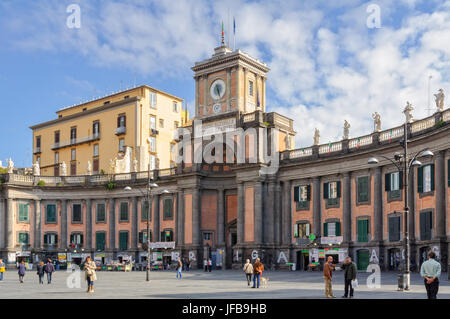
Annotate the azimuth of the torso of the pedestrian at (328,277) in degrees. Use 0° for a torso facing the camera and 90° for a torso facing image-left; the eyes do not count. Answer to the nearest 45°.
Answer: approximately 270°

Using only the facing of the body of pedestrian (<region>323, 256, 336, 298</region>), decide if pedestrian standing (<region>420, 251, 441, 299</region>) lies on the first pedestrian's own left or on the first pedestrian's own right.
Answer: on the first pedestrian's own right

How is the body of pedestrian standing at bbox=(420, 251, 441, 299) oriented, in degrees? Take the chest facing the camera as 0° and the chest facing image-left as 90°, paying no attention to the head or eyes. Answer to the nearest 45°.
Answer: approximately 180°

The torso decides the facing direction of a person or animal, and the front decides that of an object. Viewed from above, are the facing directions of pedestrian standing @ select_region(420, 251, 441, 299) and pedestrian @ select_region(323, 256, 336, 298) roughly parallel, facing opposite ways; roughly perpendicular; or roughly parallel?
roughly perpendicular

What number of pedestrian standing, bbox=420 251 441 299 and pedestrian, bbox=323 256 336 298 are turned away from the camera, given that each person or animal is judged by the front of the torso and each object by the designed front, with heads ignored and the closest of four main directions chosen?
1
